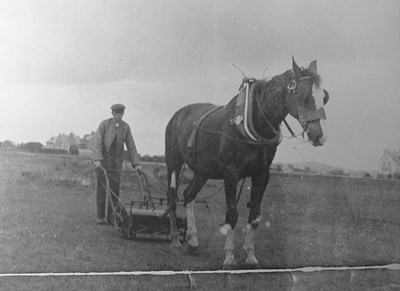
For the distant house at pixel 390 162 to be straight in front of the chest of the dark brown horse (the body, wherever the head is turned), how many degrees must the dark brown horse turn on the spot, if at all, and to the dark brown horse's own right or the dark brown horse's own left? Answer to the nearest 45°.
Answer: approximately 90° to the dark brown horse's own left

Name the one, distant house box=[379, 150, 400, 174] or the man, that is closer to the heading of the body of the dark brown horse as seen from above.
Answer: the distant house

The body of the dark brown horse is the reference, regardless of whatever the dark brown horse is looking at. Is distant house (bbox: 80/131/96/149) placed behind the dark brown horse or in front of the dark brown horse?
behind

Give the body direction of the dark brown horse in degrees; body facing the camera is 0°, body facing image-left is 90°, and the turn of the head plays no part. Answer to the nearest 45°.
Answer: approximately 315°

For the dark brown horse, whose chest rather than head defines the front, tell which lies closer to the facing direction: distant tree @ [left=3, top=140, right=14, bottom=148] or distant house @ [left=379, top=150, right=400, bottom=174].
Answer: the distant house

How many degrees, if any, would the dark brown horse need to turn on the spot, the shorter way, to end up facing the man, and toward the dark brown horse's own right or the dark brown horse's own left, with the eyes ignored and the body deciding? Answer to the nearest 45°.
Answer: approximately 135° to the dark brown horse's own right
